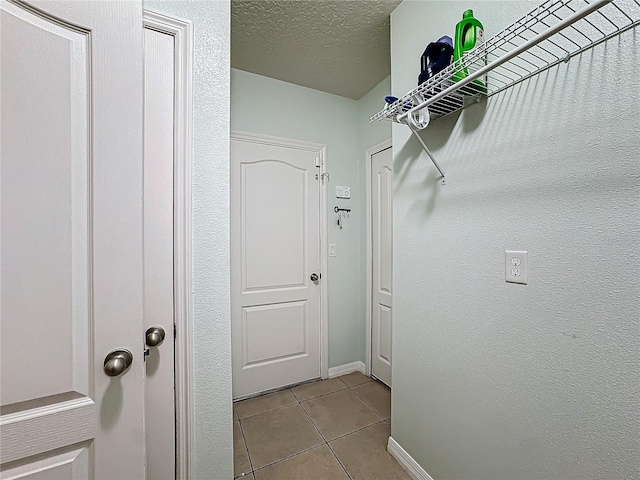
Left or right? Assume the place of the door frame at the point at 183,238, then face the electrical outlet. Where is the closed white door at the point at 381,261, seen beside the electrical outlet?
left

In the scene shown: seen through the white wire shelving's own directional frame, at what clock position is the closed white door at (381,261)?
The closed white door is roughly at 3 o'clock from the white wire shelving.

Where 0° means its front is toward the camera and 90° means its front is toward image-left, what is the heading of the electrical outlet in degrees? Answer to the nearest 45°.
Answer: approximately 45°

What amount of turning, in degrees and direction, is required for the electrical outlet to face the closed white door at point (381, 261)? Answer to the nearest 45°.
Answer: approximately 90° to its right

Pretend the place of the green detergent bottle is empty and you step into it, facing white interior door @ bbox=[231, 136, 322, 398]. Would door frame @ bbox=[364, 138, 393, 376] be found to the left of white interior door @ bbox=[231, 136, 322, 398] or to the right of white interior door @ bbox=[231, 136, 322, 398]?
right

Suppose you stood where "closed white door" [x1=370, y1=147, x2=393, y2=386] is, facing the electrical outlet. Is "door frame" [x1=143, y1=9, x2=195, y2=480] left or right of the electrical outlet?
right
